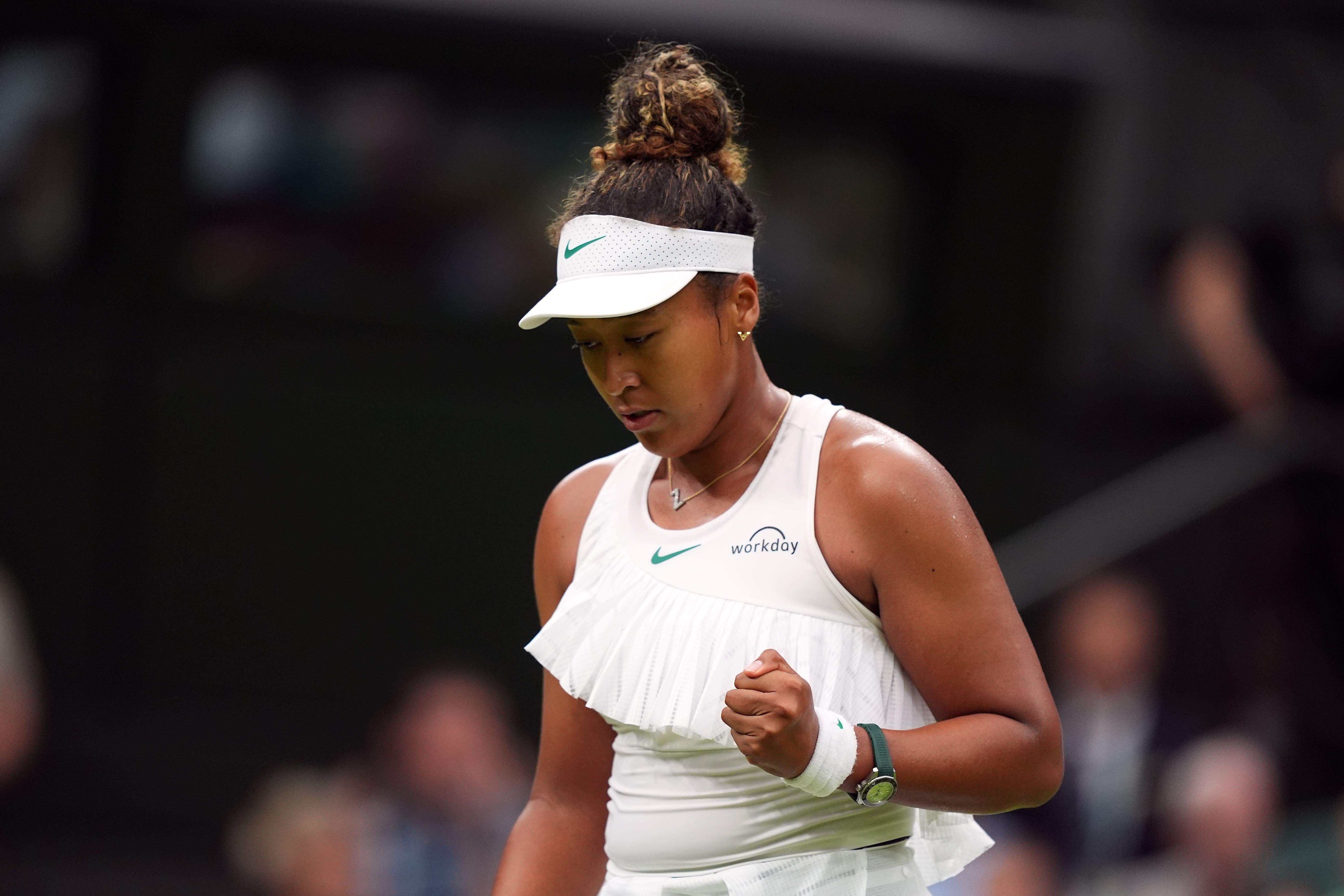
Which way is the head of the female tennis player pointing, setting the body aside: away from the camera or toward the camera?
toward the camera

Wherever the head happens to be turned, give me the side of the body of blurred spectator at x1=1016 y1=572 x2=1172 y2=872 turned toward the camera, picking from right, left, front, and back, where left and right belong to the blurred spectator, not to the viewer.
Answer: front

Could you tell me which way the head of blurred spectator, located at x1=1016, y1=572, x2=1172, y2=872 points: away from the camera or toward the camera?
toward the camera

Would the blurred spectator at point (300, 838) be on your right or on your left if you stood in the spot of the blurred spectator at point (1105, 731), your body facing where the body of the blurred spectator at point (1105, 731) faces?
on your right

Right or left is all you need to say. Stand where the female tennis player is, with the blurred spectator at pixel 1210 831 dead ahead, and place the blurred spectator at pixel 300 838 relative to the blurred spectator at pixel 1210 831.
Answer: left

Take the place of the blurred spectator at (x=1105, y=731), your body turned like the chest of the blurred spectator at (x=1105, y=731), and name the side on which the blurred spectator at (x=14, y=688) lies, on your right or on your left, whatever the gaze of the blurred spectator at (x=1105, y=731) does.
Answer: on your right

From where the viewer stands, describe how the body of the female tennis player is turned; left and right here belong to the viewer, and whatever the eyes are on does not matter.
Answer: facing the viewer and to the left of the viewer

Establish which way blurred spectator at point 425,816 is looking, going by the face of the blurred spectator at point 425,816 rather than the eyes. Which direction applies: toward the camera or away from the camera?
toward the camera

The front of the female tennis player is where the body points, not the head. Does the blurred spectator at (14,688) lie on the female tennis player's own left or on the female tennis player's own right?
on the female tennis player's own right

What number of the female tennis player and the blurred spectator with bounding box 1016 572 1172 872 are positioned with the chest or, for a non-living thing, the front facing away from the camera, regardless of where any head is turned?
0
